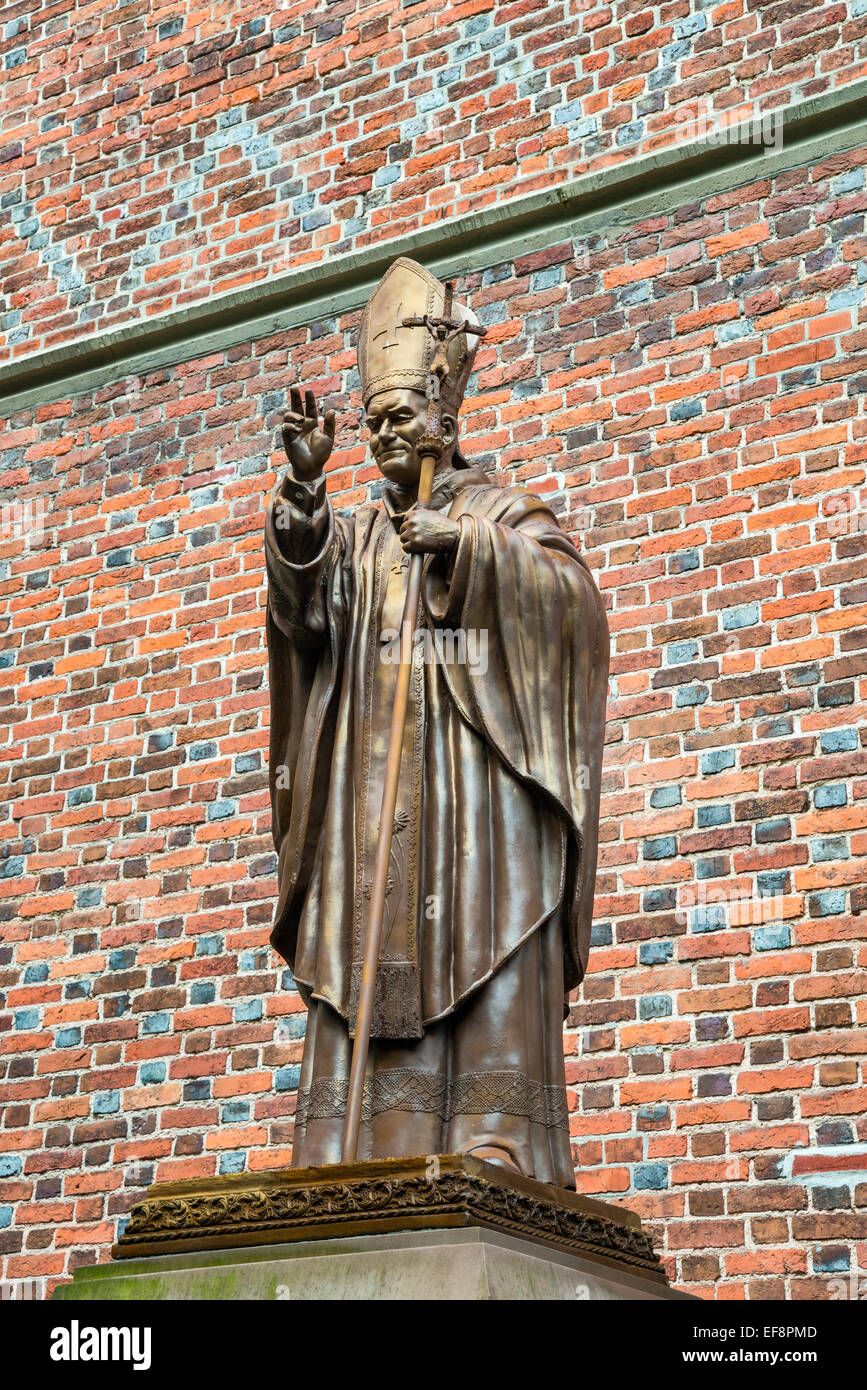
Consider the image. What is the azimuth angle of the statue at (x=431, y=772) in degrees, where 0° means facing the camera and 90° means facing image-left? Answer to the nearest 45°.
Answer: approximately 45°
